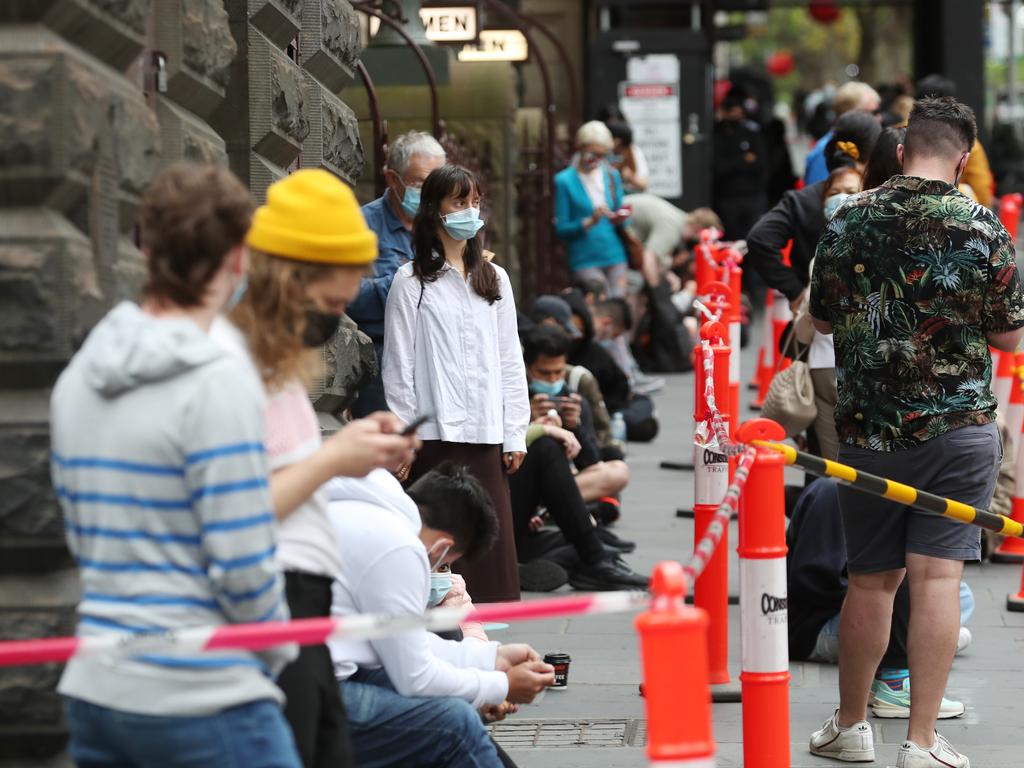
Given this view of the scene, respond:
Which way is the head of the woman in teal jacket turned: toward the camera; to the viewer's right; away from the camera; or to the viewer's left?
toward the camera

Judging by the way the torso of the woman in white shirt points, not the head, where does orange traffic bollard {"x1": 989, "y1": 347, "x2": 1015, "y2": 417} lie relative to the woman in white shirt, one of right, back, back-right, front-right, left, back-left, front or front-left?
left

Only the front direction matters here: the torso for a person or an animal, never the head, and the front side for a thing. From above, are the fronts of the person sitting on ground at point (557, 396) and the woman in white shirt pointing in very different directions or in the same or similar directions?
same or similar directions

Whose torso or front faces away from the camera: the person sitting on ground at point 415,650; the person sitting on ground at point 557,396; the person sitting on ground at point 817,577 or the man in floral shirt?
the man in floral shirt

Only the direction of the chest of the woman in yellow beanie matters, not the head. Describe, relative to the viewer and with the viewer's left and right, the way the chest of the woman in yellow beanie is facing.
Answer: facing to the right of the viewer

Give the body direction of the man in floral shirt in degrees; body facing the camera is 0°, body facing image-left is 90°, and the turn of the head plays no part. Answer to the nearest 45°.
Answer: approximately 180°

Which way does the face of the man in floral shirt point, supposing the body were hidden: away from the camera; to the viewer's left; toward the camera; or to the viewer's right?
away from the camera

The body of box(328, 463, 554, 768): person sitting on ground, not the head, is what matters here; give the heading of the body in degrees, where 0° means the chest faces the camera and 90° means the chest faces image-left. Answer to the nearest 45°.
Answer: approximately 270°

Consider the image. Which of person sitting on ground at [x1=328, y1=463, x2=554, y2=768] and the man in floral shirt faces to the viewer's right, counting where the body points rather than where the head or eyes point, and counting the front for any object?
the person sitting on ground

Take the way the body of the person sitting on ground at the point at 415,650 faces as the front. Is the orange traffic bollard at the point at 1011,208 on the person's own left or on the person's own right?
on the person's own left

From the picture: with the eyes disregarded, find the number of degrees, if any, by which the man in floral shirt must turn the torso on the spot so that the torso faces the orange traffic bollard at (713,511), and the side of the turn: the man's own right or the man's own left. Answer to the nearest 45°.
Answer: approximately 45° to the man's own left

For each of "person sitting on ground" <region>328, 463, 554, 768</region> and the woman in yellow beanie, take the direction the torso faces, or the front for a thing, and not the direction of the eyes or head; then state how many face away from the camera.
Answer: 0

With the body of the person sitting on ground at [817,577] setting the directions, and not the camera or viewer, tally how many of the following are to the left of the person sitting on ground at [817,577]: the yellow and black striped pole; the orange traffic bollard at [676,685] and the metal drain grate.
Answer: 0

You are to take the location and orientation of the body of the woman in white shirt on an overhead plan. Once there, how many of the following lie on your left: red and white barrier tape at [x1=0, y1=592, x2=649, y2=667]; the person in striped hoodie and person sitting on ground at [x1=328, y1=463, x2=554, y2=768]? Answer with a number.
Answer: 0

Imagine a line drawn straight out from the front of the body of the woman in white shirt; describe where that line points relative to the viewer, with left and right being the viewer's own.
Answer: facing the viewer and to the right of the viewer

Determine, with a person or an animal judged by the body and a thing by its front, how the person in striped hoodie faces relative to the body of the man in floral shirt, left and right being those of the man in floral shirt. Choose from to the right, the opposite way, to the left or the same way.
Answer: the same way

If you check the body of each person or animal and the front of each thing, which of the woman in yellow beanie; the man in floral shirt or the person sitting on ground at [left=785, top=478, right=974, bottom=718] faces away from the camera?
the man in floral shirt
